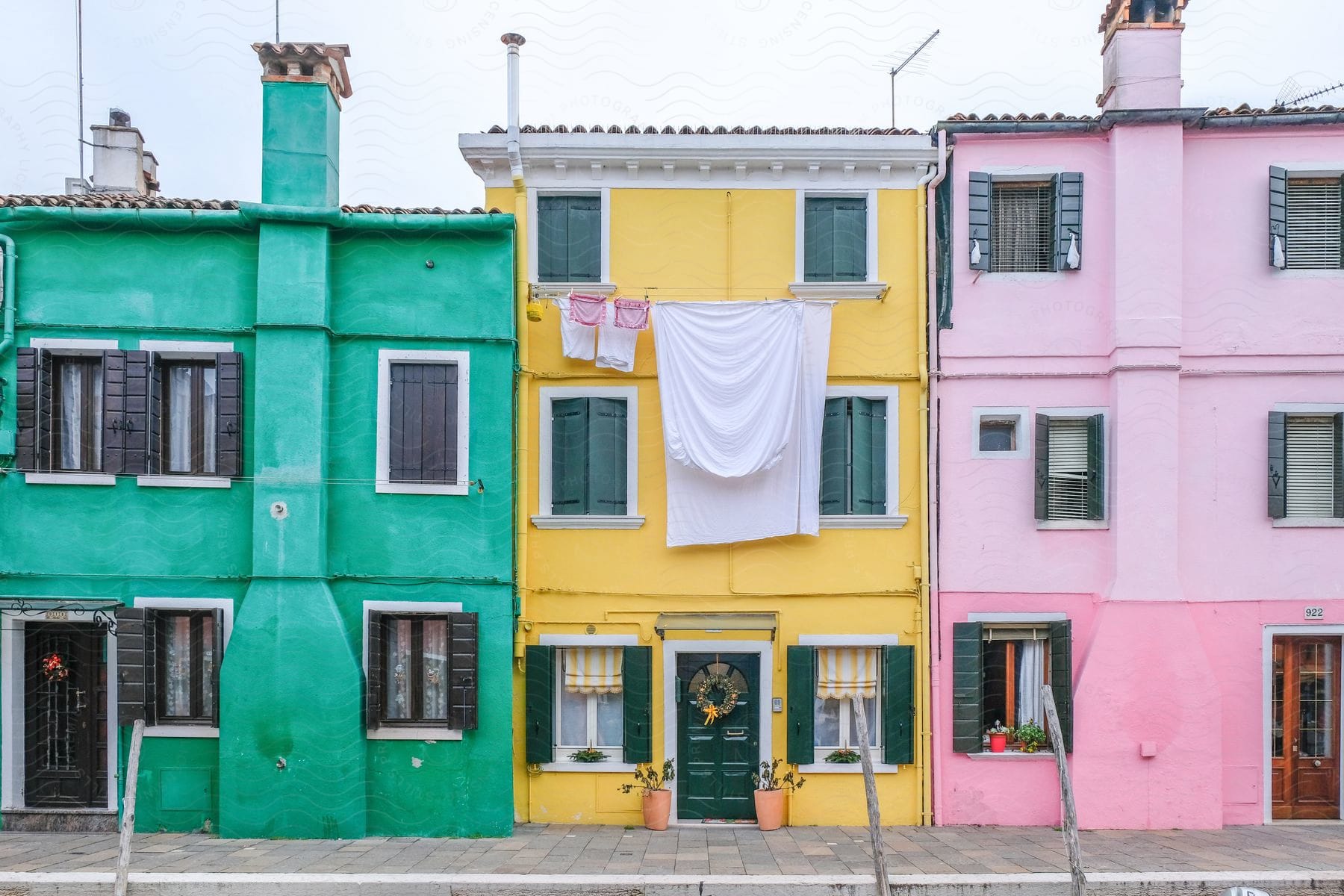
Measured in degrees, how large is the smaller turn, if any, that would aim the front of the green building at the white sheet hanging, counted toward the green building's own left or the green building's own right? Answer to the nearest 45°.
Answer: approximately 90° to the green building's own left

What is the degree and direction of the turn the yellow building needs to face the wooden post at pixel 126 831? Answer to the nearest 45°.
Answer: approximately 45° to its right

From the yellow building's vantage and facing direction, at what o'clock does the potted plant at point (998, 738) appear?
The potted plant is roughly at 9 o'clock from the yellow building.
